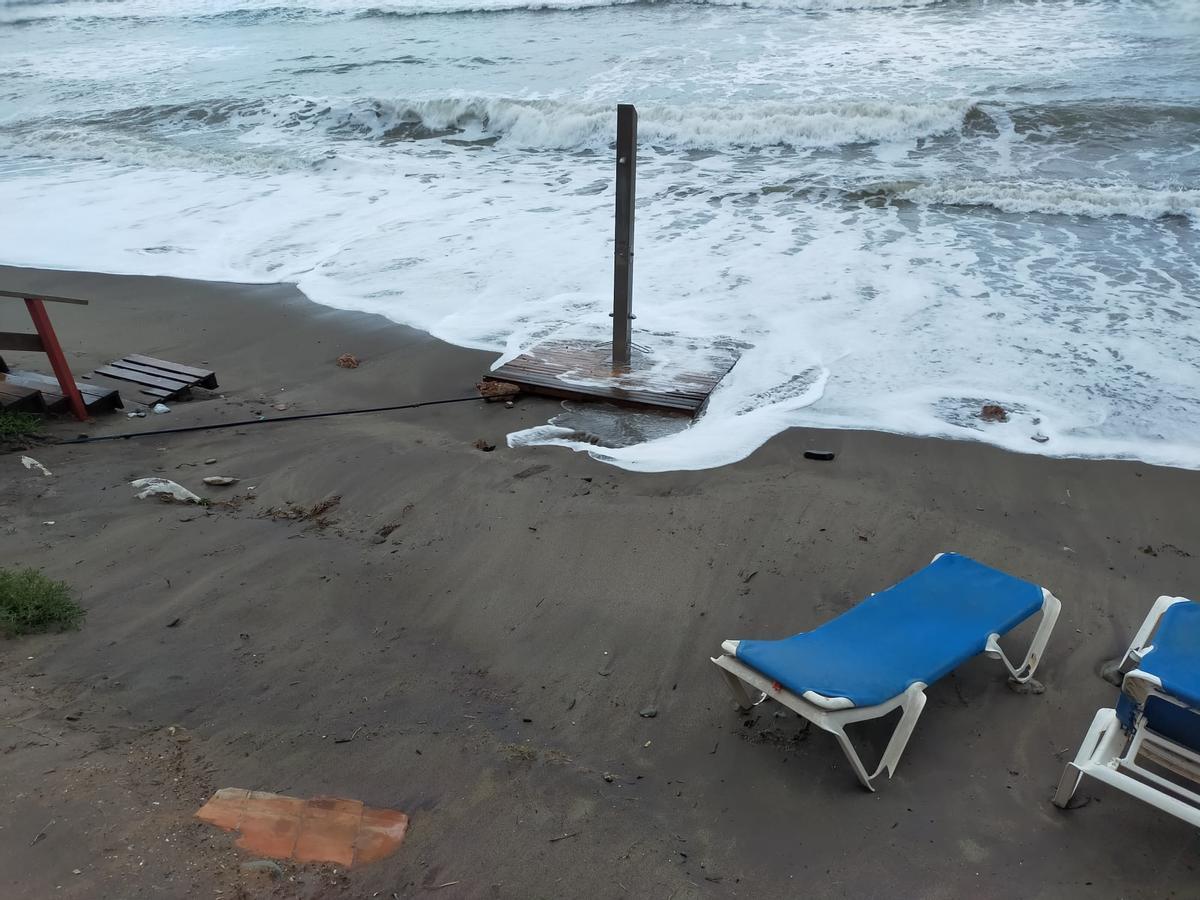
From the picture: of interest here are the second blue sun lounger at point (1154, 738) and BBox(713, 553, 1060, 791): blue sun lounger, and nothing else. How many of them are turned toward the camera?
0

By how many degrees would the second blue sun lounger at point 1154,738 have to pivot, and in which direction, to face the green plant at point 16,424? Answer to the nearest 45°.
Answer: approximately 135° to its left

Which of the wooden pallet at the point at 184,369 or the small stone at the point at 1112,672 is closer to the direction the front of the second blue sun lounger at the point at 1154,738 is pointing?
the small stone

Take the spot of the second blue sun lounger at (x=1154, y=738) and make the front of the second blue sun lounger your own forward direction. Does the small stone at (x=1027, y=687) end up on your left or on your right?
on your left

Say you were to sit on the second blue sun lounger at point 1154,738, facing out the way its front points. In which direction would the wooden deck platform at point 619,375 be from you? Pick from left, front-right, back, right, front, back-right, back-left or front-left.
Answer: left

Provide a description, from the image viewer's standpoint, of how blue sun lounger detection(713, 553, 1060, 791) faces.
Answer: facing away from the viewer and to the right of the viewer

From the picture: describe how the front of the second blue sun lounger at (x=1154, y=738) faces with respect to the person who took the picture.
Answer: facing away from the viewer and to the right of the viewer

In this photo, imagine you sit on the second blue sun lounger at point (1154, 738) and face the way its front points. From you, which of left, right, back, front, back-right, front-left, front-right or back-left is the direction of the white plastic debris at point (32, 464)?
back-left
